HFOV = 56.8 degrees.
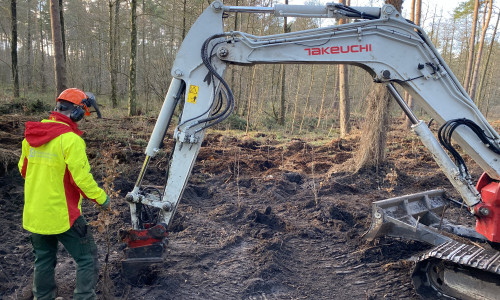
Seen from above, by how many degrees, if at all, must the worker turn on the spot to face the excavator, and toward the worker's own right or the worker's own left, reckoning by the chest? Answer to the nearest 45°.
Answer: approximately 45° to the worker's own right

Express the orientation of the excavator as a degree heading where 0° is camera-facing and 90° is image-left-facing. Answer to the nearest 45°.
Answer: approximately 90°

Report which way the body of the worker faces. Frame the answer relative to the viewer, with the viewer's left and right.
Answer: facing away from the viewer and to the right of the viewer

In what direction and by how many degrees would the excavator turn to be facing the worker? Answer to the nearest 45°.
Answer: approximately 45° to its left

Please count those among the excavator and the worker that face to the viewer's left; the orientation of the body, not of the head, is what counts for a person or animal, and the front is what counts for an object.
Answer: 1

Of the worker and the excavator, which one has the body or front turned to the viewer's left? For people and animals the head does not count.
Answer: the excavator
